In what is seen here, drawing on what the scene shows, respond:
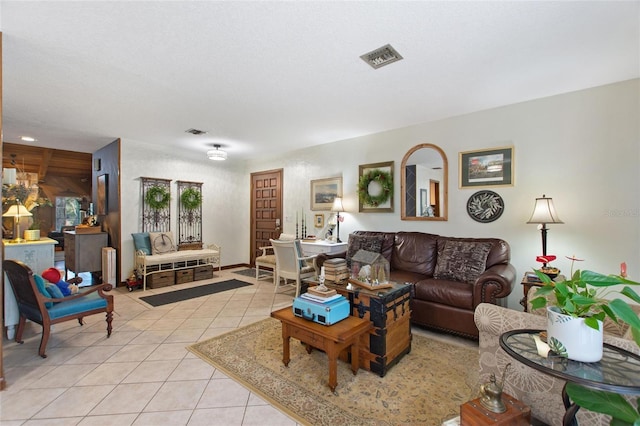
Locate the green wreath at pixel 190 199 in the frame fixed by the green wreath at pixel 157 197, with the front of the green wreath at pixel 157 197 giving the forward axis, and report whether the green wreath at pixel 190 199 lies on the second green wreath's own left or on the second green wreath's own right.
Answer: on the second green wreath's own left

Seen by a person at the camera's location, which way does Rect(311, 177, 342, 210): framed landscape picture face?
facing the viewer and to the left of the viewer

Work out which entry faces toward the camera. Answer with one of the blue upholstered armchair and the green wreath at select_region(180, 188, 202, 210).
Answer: the green wreath

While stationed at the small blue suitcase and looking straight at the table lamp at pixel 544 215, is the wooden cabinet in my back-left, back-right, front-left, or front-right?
back-left

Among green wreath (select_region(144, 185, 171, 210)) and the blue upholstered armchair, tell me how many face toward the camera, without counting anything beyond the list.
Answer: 1

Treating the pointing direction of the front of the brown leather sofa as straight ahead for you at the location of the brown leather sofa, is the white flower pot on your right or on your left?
on your left

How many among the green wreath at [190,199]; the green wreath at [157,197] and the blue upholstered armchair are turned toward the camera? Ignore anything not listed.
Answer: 2

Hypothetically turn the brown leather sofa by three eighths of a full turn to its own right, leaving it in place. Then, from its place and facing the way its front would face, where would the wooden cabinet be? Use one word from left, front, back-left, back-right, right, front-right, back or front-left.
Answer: left

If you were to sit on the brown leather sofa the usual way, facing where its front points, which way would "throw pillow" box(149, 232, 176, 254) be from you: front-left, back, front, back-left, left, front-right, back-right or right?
front-right

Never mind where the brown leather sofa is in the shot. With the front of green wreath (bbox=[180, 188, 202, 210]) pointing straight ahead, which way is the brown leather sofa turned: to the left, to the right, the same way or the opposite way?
to the right

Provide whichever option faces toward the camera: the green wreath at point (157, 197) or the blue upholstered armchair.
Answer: the green wreath

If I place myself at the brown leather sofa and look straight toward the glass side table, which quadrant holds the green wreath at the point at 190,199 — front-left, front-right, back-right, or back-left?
back-right

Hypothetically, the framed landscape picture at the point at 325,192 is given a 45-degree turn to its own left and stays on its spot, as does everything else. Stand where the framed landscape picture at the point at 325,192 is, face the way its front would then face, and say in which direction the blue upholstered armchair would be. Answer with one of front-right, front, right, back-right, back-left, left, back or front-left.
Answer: front-right

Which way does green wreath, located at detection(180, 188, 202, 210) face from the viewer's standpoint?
toward the camera

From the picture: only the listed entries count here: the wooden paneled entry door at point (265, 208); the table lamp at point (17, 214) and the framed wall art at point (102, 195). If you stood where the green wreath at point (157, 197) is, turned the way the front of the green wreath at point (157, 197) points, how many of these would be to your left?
1
